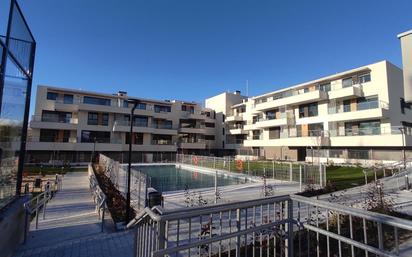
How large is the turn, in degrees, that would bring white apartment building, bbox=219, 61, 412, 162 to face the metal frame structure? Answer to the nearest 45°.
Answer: approximately 45° to its left

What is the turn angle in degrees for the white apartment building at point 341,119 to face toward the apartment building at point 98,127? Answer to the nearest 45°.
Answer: approximately 45° to its right

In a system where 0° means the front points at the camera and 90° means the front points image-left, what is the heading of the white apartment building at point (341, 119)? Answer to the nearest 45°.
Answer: approximately 45°

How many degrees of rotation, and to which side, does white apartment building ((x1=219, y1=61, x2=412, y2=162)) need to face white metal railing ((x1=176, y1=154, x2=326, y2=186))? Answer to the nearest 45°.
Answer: approximately 45° to its left
